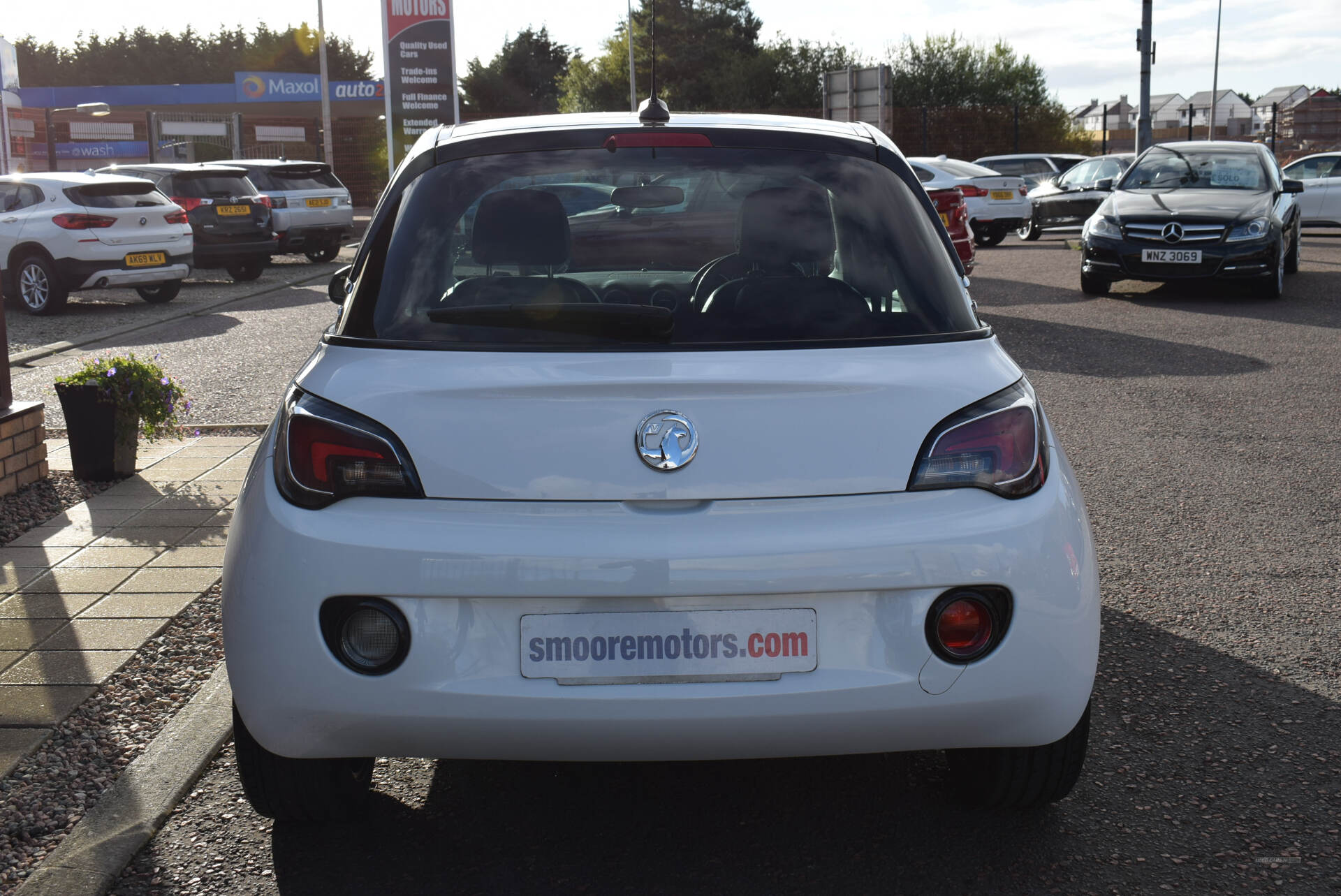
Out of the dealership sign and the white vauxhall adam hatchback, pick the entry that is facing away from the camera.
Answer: the white vauxhall adam hatchback

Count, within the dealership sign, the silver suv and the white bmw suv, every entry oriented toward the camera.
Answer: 1

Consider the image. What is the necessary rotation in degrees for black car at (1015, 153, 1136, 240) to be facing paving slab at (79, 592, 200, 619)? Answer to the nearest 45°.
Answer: approximately 45° to its left

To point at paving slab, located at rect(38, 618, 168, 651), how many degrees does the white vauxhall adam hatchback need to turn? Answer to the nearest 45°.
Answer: approximately 45° to its left

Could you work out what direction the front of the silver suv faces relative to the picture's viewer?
facing away from the viewer and to the left of the viewer

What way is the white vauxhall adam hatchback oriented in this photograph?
away from the camera

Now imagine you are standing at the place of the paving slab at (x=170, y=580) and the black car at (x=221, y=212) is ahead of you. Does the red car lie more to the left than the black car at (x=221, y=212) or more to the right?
right

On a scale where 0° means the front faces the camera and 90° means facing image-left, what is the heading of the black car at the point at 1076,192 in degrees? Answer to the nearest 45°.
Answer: approximately 45°

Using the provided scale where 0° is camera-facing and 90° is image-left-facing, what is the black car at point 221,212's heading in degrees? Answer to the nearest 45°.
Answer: approximately 135°

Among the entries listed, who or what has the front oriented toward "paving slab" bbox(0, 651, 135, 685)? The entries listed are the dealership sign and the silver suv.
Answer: the dealership sign

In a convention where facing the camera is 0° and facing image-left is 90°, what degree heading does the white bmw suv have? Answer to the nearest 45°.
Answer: approximately 135°
